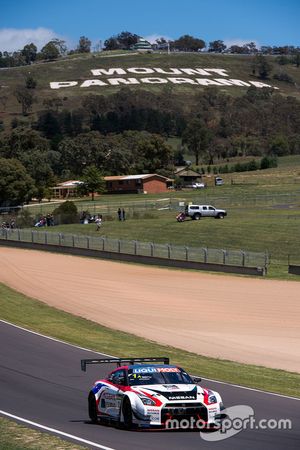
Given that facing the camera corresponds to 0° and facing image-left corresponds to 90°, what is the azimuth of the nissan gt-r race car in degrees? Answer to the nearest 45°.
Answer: approximately 315°
